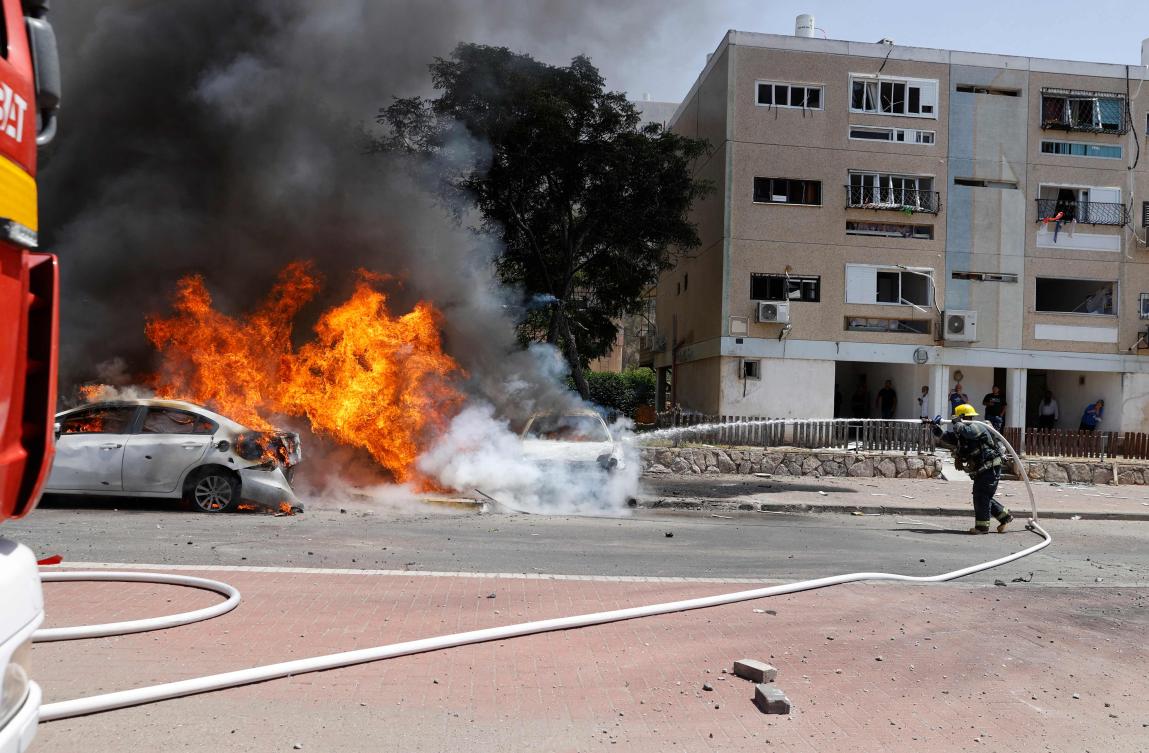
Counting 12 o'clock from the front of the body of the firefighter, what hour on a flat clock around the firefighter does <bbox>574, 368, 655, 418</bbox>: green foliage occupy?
The green foliage is roughly at 2 o'clock from the firefighter.

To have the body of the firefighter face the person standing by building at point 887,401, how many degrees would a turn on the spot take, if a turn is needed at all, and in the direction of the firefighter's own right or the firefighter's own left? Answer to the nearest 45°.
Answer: approximately 90° to the firefighter's own right

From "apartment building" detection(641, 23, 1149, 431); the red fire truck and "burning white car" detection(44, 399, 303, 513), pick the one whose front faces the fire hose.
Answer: the apartment building

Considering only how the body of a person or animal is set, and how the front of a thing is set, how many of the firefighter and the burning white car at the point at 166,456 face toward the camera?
0

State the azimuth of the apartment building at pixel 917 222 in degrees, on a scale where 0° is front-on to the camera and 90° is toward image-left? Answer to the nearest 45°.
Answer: approximately 0°

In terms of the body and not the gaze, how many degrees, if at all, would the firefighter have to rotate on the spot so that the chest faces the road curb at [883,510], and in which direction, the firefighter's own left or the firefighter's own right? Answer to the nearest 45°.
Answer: approximately 45° to the firefighter's own right

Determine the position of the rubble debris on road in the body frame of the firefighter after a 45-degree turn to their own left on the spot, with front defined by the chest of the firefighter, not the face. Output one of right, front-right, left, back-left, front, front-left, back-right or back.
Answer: front-left

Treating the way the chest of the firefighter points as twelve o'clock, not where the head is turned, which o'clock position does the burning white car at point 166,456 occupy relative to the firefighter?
The burning white car is roughly at 11 o'clock from the firefighter.

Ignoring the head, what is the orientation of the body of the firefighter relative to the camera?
to the viewer's left

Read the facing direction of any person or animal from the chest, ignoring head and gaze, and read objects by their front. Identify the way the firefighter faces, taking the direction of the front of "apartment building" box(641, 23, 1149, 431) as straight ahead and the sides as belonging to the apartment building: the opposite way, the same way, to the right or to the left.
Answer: to the right

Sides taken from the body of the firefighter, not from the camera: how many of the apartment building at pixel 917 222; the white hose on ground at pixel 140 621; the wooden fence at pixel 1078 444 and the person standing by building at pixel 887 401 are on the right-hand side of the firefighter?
3

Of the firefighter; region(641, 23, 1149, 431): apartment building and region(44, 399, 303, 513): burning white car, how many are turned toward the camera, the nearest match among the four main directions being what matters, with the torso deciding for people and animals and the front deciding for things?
1

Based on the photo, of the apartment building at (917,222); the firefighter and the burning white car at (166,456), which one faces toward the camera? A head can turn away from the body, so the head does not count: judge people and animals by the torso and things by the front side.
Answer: the apartment building
